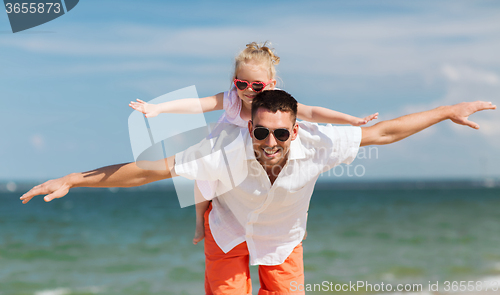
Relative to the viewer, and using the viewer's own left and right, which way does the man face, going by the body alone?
facing the viewer

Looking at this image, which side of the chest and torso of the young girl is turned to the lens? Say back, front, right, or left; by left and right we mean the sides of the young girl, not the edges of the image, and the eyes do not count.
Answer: front
